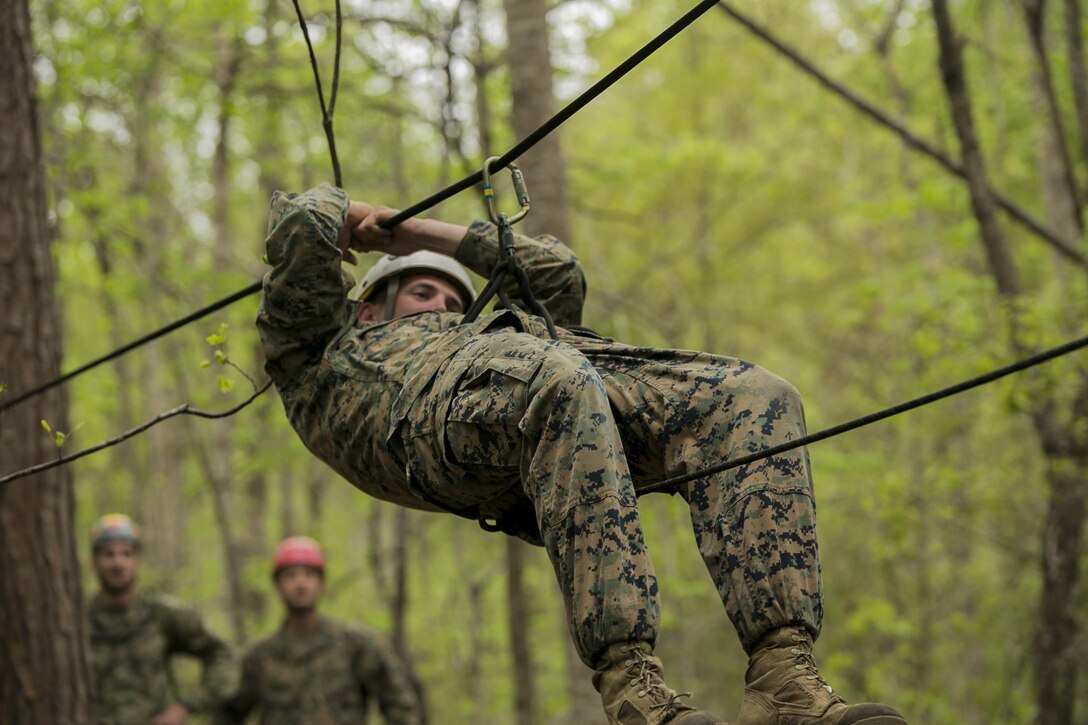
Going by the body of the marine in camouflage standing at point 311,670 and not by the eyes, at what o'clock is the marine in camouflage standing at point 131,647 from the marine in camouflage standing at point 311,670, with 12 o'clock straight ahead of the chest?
the marine in camouflage standing at point 131,647 is roughly at 3 o'clock from the marine in camouflage standing at point 311,670.

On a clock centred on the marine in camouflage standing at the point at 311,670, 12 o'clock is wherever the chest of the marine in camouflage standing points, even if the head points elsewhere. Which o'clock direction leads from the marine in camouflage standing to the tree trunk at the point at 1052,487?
The tree trunk is roughly at 9 o'clock from the marine in camouflage standing.

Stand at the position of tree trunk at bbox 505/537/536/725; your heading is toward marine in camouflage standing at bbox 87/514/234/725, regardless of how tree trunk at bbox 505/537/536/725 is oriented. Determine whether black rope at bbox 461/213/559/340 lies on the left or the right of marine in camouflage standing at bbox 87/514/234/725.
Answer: left

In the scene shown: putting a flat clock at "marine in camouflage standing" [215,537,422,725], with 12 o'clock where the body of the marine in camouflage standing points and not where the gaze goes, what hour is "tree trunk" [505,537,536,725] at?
The tree trunk is roughly at 7 o'clock from the marine in camouflage standing.

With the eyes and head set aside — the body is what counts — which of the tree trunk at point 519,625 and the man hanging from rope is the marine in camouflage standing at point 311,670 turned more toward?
the man hanging from rope

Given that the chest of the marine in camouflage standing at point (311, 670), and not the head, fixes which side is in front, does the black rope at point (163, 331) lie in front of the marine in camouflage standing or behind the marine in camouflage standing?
in front

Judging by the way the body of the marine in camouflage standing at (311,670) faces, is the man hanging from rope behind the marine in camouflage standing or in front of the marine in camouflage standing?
in front

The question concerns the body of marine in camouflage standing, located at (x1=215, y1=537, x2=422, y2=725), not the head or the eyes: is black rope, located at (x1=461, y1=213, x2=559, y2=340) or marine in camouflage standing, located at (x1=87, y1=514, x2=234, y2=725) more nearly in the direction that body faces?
the black rope

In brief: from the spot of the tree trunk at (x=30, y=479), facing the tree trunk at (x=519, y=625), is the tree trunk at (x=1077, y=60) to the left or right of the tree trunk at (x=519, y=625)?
right

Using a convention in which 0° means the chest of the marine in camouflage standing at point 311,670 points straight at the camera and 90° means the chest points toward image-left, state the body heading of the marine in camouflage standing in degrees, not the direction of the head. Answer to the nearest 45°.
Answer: approximately 0°
